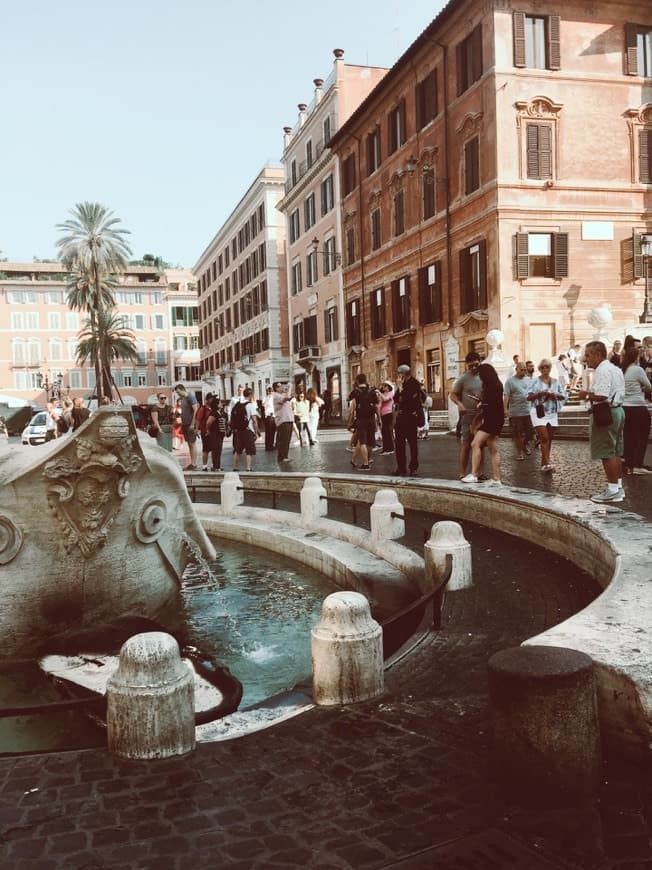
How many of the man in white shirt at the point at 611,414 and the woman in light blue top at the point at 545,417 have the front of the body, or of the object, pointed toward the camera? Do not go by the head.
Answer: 1

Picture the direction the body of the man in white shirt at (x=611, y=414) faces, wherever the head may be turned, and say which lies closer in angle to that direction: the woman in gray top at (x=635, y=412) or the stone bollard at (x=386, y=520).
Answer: the stone bollard

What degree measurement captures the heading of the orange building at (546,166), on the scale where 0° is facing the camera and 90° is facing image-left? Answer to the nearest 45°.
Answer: approximately 45°

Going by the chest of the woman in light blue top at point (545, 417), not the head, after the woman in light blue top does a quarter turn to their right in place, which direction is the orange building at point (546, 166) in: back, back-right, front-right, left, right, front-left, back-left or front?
right

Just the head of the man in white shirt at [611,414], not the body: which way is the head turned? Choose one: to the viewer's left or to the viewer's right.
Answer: to the viewer's left

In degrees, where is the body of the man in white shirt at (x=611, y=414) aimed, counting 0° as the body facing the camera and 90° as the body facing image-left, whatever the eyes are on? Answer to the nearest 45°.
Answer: approximately 90°

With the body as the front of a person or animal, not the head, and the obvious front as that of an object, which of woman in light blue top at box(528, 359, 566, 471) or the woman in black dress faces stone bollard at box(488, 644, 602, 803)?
the woman in light blue top

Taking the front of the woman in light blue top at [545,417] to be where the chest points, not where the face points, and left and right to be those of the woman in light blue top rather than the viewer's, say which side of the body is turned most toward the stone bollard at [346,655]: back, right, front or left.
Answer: front

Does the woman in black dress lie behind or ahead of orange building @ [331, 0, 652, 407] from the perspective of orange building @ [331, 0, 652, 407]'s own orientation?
ahead
